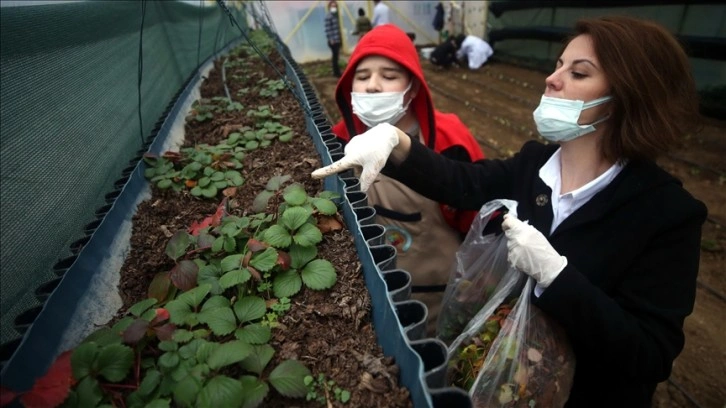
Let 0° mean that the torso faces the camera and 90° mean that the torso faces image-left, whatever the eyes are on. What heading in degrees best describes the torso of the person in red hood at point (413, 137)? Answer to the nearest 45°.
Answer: approximately 45°

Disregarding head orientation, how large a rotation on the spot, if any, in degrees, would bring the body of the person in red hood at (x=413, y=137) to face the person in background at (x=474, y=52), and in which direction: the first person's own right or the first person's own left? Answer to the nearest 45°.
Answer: approximately 135° to the first person's own right

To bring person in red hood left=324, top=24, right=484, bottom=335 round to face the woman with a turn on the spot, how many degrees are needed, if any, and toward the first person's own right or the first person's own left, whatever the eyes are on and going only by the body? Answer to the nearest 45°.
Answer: approximately 90° to the first person's own left

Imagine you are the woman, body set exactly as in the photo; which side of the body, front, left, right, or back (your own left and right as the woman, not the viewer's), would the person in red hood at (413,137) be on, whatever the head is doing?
right

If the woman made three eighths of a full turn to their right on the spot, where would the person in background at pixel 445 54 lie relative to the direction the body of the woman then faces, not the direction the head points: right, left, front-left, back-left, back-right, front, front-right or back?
front

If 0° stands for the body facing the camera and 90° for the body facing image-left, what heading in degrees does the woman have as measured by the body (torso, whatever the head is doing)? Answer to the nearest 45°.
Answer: approximately 45°
